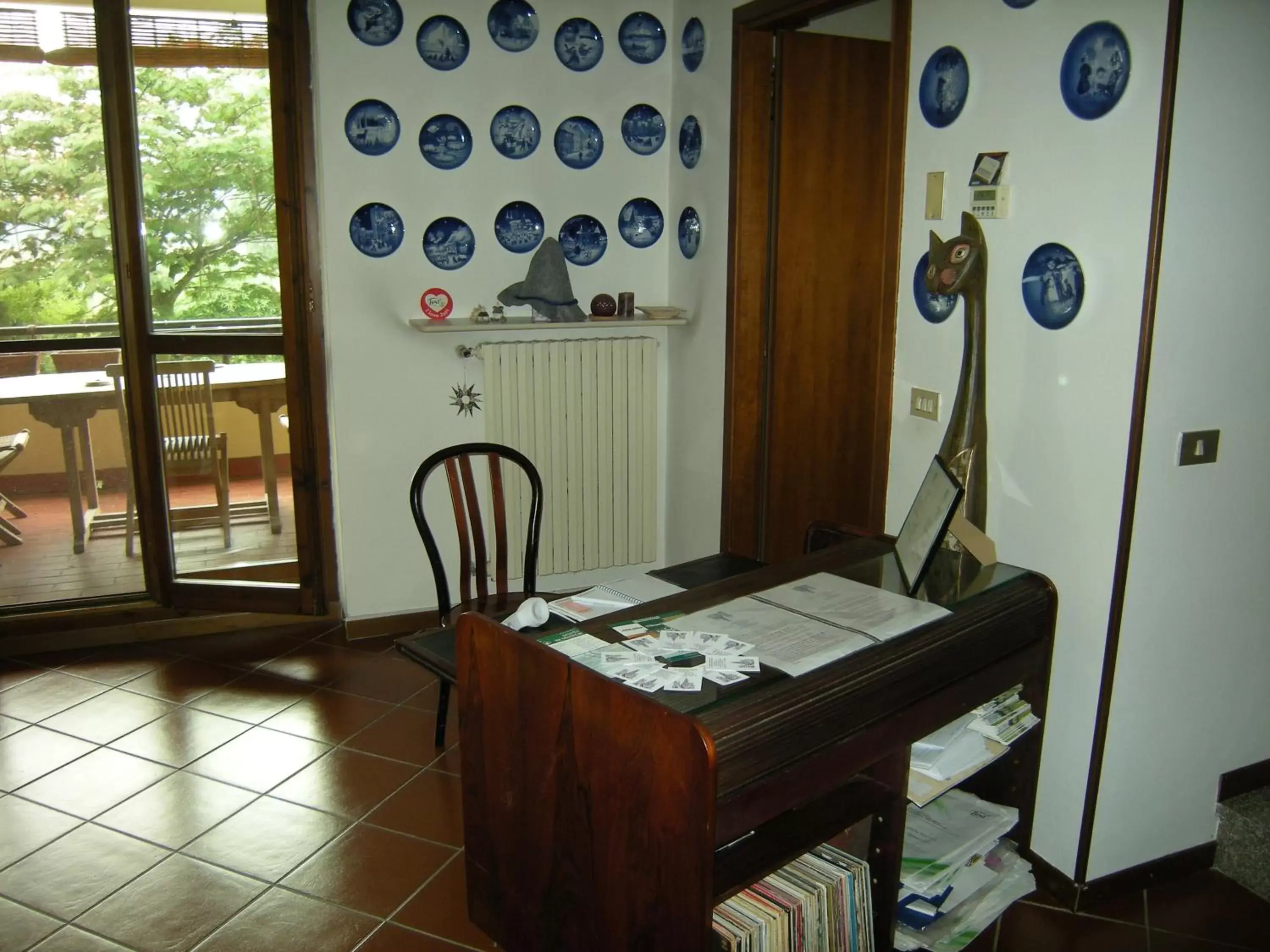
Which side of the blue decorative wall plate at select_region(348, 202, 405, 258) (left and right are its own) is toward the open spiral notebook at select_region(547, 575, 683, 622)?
front

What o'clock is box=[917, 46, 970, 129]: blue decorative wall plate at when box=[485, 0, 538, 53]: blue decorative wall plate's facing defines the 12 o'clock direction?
box=[917, 46, 970, 129]: blue decorative wall plate is roughly at 11 o'clock from box=[485, 0, 538, 53]: blue decorative wall plate.

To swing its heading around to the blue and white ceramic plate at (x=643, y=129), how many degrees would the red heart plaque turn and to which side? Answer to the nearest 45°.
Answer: approximately 90° to its left

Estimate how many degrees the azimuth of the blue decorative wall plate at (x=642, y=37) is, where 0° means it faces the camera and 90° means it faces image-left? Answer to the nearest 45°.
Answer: approximately 0°

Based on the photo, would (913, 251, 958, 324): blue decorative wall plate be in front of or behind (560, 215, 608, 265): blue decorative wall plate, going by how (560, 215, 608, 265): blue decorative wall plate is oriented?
in front

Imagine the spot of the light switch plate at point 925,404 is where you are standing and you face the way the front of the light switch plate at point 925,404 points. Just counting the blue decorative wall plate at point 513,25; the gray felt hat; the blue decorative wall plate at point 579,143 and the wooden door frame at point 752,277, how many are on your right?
4

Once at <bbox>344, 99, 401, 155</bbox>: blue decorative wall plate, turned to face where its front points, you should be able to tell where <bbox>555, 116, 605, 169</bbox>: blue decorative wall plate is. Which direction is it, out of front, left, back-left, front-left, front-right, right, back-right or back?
left

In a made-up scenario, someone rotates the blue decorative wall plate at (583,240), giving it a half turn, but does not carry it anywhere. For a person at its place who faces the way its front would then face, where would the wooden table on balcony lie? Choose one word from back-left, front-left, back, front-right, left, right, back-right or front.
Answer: left

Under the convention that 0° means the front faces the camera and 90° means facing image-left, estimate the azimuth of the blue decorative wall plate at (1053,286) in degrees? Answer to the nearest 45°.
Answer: approximately 45°

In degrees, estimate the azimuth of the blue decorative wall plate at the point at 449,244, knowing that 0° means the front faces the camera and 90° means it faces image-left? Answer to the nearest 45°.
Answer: approximately 0°
